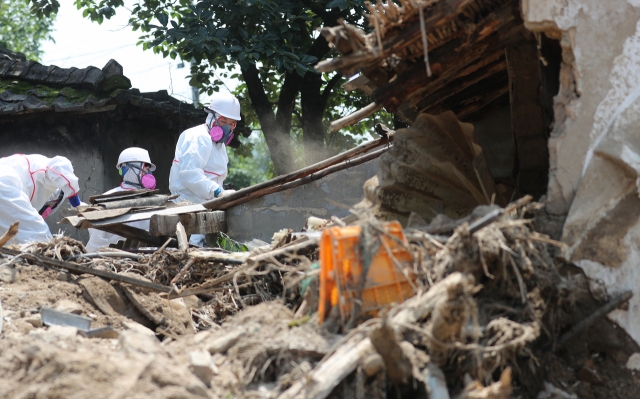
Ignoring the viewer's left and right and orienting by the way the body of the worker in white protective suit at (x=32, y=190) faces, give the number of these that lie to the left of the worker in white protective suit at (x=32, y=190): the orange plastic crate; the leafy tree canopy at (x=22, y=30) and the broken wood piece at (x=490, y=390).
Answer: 1

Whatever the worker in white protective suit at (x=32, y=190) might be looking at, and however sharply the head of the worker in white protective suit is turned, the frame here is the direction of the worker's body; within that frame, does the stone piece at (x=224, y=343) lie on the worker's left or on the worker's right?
on the worker's right

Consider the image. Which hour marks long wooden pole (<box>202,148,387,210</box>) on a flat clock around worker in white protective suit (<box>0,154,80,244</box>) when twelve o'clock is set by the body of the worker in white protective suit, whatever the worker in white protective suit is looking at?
The long wooden pole is roughly at 1 o'clock from the worker in white protective suit.

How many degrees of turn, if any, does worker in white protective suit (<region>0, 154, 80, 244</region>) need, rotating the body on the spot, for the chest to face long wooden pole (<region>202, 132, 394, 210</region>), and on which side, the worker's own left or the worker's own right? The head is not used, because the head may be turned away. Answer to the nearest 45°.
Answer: approximately 45° to the worker's own right

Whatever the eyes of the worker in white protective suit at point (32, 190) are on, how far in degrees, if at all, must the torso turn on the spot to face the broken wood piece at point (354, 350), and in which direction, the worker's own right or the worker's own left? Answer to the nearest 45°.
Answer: approximately 90° to the worker's own right

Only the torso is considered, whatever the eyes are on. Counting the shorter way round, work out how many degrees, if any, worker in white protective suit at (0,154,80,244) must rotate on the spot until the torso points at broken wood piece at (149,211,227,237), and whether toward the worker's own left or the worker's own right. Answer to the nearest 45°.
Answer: approximately 45° to the worker's own right

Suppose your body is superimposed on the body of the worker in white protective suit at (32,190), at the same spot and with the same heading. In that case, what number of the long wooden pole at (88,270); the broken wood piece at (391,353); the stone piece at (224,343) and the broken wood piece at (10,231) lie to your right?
4

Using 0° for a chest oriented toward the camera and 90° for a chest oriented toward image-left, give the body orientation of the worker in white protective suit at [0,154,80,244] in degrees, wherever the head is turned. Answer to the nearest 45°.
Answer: approximately 270°

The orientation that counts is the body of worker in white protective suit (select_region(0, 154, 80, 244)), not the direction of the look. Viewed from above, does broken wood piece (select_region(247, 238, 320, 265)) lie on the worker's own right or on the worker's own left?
on the worker's own right

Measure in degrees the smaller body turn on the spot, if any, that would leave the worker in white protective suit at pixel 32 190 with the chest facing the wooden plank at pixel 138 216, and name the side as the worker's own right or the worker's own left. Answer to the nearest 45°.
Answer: approximately 45° to the worker's own right

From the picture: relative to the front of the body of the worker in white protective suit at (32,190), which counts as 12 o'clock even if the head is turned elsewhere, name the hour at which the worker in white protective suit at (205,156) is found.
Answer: the worker in white protective suit at (205,156) is roughly at 12 o'clock from the worker in white protective suit at (32,190).
